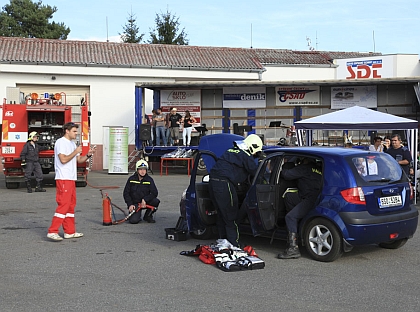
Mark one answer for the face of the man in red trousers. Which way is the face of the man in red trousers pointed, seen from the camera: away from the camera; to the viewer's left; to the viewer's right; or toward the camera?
to the viewer's right

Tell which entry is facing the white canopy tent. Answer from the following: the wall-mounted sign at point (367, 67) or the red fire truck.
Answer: the wall-mounted sign

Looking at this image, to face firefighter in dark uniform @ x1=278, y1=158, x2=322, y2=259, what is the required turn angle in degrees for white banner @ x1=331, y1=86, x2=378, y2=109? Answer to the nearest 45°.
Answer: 0° — it already faces them

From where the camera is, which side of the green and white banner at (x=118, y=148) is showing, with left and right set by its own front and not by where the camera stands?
front

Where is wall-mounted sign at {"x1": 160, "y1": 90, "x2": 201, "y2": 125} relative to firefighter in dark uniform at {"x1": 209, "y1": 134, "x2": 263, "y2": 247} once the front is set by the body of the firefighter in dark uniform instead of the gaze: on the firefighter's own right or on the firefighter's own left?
on the firefighter's own left

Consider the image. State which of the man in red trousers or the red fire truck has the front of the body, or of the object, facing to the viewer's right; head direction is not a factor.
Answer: the man in red trousers

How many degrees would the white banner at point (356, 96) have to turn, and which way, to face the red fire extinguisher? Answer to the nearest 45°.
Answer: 0° — it already faces it

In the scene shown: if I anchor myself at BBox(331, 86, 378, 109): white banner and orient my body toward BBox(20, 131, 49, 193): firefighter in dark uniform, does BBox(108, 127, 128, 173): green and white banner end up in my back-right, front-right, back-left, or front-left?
front-right

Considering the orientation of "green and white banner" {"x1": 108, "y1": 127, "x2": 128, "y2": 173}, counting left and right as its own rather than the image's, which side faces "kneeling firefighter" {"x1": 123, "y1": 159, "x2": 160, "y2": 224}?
front

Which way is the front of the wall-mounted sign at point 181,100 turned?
toward the camera

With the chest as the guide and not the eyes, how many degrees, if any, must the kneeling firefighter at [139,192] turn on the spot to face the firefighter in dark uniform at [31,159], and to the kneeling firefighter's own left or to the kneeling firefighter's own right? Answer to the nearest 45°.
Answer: approximately 135° to the kneeling firefighter's own right

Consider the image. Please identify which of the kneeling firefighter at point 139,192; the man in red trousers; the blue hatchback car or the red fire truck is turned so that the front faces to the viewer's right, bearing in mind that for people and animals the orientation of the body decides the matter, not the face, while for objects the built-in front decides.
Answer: the man in red trousers
